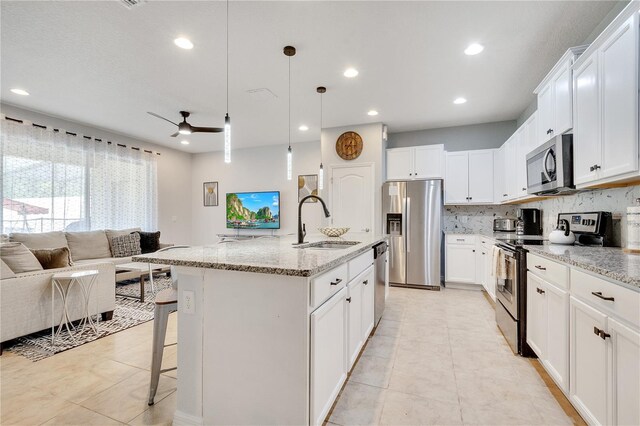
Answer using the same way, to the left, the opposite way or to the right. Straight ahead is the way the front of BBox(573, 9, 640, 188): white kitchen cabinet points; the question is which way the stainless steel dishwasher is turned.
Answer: the opposite way

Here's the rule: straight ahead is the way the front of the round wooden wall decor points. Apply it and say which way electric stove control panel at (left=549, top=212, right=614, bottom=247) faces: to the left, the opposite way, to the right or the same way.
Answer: to the right

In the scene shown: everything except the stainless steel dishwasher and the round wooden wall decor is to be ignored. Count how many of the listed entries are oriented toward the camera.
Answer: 1

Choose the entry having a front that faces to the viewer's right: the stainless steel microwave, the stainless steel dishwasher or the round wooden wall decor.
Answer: the stainless steel dishwasher

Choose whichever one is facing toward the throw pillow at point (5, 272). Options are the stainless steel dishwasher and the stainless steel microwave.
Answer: the stainless steel microwave

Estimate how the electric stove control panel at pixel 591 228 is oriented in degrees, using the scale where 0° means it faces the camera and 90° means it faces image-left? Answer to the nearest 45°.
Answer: approximately 45°

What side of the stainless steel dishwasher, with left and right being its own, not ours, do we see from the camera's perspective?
right

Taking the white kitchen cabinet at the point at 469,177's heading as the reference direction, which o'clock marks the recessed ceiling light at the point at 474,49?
The recessed ceiling light is roughly at 12 o'clock from the white kitchen cabinet.

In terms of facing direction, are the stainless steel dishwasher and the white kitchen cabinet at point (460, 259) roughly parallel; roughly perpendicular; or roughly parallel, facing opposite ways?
roughly perpendicular

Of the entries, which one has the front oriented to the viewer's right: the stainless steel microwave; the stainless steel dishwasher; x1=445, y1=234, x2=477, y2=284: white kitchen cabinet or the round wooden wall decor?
the stainless steel dishwasher
